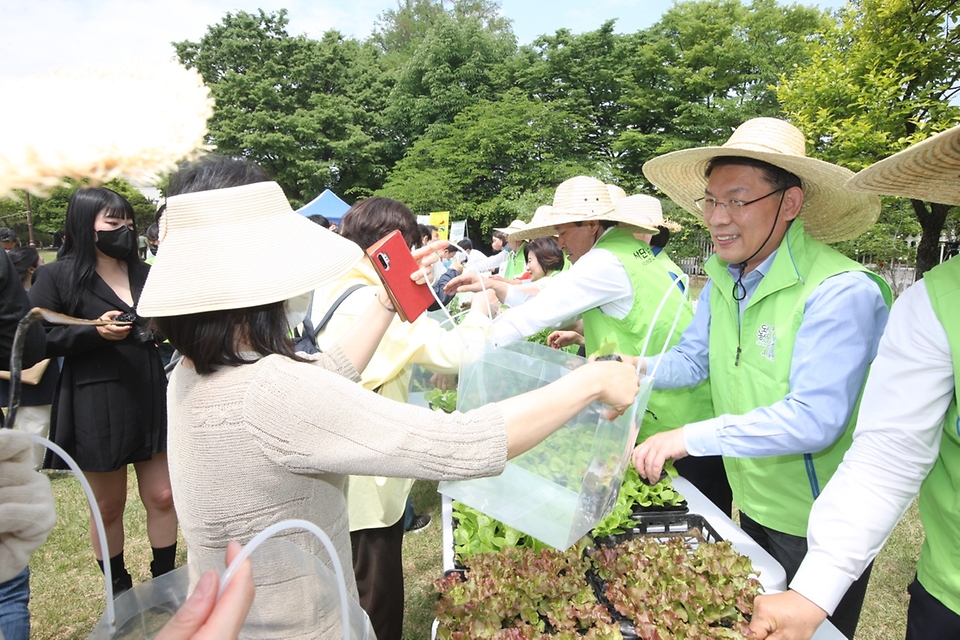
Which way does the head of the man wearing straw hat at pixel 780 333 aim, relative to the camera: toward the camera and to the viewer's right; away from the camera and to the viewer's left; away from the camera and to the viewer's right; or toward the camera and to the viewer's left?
toward the camera and to the viewer's left

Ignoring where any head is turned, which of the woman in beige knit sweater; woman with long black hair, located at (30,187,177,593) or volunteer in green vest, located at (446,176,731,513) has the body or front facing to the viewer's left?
the volunteer in green vest

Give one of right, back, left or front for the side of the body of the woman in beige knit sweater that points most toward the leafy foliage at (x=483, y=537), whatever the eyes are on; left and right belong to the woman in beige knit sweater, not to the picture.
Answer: front

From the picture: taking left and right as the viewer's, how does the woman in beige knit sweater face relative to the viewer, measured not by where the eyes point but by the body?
facing away from the viewer and to the right of the viewer

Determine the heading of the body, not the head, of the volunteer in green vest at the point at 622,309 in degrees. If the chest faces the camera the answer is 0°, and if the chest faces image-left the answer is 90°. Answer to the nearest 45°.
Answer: approximately 90°

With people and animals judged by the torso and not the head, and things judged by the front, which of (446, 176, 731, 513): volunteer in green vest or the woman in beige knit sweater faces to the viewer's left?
the volunteer in green vest

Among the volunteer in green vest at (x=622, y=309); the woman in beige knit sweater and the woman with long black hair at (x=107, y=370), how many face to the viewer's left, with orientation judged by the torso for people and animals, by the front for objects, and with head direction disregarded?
1

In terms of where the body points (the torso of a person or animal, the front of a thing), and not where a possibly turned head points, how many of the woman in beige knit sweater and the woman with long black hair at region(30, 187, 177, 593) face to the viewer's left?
0

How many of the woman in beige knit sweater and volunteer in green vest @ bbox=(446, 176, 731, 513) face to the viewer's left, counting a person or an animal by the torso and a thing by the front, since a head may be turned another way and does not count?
1

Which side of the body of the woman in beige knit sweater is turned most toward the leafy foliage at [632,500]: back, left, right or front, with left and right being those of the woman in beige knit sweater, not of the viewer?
front

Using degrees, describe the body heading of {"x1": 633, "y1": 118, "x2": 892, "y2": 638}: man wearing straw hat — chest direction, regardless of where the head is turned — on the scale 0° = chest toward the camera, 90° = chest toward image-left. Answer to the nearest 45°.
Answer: approximately 45°

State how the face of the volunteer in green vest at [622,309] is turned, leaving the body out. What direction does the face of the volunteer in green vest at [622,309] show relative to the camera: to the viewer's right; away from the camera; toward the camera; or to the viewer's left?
to the viewer's left

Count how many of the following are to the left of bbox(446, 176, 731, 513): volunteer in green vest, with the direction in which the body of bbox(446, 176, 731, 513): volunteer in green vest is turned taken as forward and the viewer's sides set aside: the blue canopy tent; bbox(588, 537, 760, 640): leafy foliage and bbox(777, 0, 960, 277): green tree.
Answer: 1

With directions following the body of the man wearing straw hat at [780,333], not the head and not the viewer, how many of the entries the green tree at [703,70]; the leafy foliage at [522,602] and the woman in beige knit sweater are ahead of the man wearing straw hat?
2
